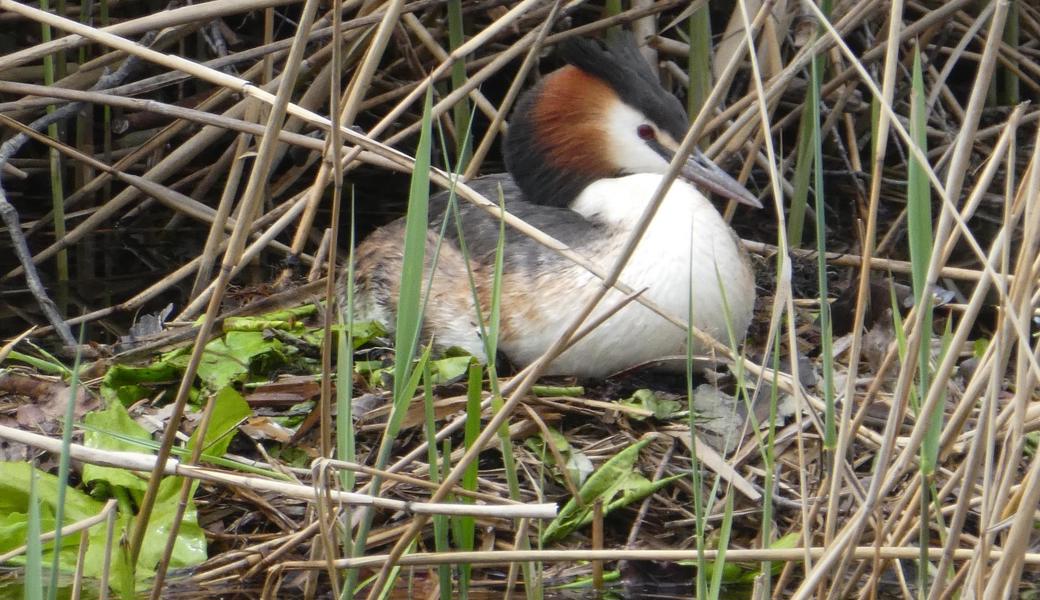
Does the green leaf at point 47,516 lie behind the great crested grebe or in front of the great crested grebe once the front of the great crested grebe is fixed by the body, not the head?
behind

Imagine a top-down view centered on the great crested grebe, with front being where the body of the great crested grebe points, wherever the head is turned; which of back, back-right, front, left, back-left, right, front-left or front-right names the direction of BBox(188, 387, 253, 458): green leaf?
back-right

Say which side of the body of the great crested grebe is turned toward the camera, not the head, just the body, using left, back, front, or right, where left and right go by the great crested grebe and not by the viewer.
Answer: right

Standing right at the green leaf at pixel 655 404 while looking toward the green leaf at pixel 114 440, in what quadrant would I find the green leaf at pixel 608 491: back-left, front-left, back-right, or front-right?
front-left

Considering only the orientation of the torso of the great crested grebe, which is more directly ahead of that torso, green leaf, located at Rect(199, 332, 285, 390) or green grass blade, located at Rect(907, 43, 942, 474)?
the green grass blade

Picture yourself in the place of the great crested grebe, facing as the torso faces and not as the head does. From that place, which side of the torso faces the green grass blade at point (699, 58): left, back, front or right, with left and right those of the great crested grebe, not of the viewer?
left

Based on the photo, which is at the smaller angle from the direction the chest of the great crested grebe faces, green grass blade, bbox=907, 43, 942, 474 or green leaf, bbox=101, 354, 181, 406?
the green grass blade

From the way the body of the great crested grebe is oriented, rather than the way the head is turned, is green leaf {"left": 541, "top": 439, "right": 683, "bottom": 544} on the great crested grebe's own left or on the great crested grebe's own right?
on the great crested grebe's own right

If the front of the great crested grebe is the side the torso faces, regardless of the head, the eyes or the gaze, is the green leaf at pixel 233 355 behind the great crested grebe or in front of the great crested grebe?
behind
